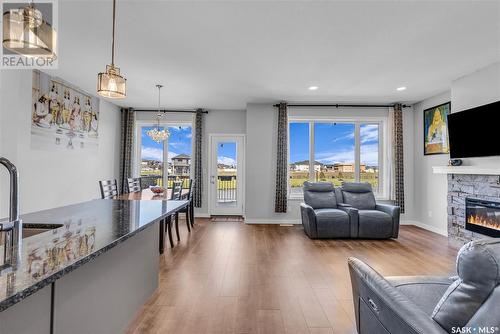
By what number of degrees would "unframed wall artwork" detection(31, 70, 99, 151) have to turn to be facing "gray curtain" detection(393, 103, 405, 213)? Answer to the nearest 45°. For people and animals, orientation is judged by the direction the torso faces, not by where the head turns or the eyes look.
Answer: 0° — it already faces it

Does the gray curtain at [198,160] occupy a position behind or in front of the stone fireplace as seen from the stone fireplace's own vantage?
in front

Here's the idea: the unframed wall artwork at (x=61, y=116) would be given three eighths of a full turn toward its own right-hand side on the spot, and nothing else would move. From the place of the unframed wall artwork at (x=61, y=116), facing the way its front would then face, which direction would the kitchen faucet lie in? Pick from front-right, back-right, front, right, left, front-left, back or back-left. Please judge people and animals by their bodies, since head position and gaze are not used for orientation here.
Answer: left

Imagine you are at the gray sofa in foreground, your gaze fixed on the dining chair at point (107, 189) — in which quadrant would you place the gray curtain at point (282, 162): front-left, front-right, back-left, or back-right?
front-right

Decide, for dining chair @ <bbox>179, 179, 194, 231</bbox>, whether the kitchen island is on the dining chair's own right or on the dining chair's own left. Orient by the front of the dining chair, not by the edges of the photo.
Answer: on the dining chair's own left

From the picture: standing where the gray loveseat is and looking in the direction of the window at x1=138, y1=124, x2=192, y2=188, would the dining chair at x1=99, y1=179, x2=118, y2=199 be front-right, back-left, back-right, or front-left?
front-left

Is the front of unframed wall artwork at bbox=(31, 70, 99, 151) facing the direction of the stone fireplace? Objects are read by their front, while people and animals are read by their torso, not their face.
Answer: yes

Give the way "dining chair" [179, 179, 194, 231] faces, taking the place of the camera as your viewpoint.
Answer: facing to the left of the viewer

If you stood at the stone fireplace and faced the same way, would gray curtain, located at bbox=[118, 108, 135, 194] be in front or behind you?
in front

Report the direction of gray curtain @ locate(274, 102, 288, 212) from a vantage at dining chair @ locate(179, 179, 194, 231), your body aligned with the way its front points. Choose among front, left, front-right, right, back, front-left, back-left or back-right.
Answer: back

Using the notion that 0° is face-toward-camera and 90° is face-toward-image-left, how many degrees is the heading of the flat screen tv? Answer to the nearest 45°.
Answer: approximately 45°

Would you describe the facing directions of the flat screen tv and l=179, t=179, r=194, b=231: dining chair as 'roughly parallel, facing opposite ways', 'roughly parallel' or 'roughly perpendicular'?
roughly parallel
